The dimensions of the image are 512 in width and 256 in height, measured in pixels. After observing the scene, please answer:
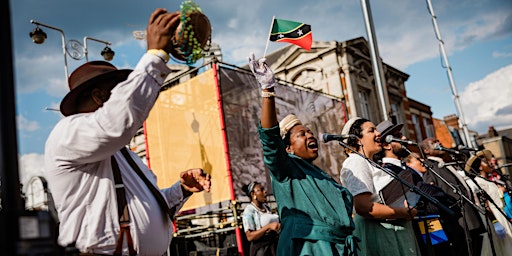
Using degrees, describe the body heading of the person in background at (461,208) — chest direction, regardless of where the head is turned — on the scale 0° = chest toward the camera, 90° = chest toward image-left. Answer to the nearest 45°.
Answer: approximately 270°

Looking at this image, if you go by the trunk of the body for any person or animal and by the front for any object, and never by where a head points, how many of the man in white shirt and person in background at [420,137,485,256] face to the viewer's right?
2

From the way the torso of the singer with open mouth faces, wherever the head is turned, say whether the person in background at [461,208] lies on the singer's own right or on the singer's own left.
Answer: on the singer's own left

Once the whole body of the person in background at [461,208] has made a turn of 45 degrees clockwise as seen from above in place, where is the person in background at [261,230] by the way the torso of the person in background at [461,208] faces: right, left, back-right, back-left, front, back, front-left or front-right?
back-right

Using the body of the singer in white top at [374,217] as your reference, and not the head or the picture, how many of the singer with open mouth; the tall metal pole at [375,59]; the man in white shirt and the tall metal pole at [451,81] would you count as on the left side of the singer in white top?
2

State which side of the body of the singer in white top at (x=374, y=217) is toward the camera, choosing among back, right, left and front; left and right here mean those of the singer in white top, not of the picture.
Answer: right

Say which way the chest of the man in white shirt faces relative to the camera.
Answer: to the viewer's right

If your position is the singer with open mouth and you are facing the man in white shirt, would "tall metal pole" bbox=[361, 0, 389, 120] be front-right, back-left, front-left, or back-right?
back-right

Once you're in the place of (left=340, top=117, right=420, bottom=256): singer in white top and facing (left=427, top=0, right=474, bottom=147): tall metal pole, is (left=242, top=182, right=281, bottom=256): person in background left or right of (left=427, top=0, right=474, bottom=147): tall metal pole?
left

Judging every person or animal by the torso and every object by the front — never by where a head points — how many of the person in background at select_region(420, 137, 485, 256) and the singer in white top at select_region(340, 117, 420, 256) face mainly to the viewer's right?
2
